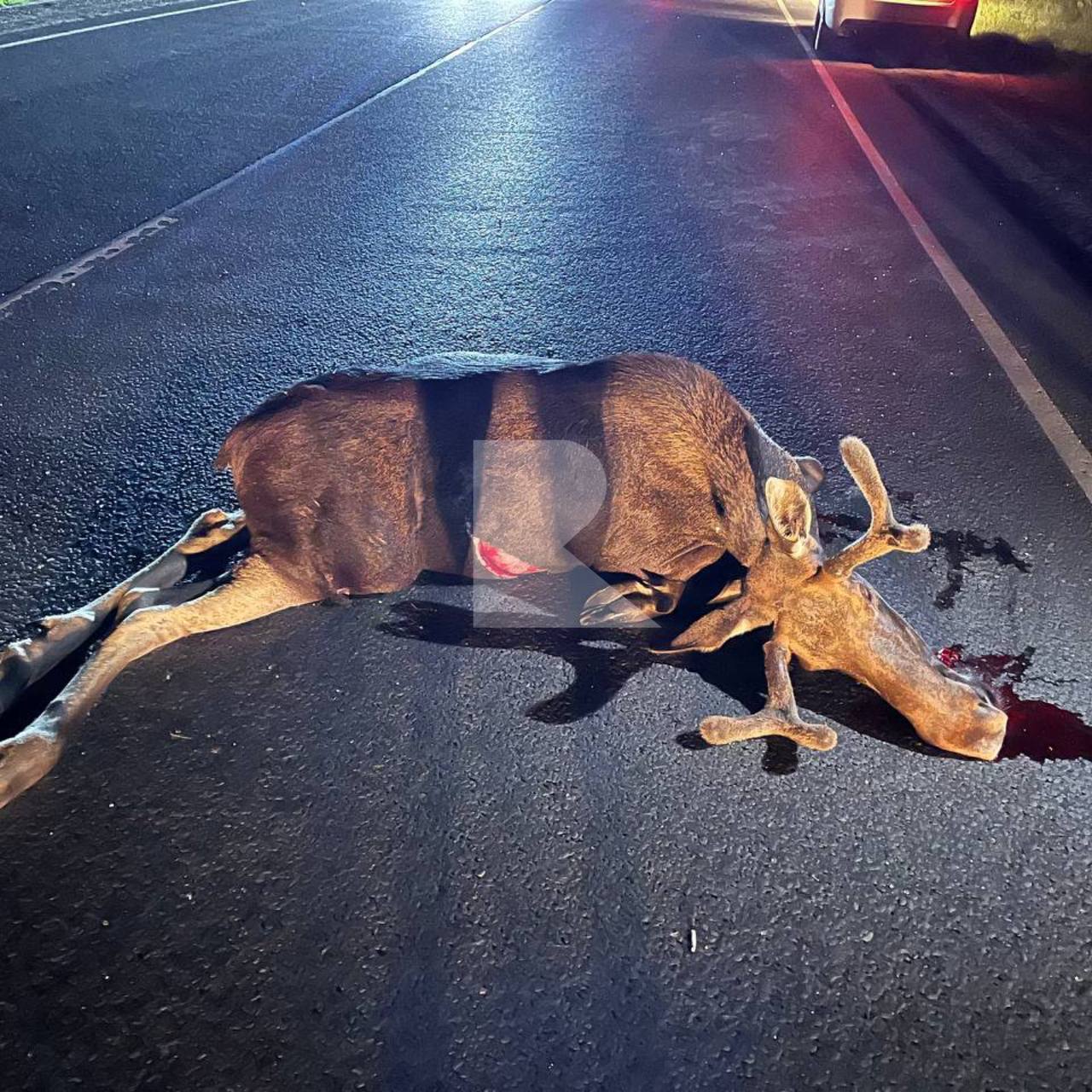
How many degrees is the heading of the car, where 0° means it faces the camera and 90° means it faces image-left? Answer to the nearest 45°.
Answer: approximately 180°

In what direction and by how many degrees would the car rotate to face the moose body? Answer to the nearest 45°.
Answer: approximately 180°
